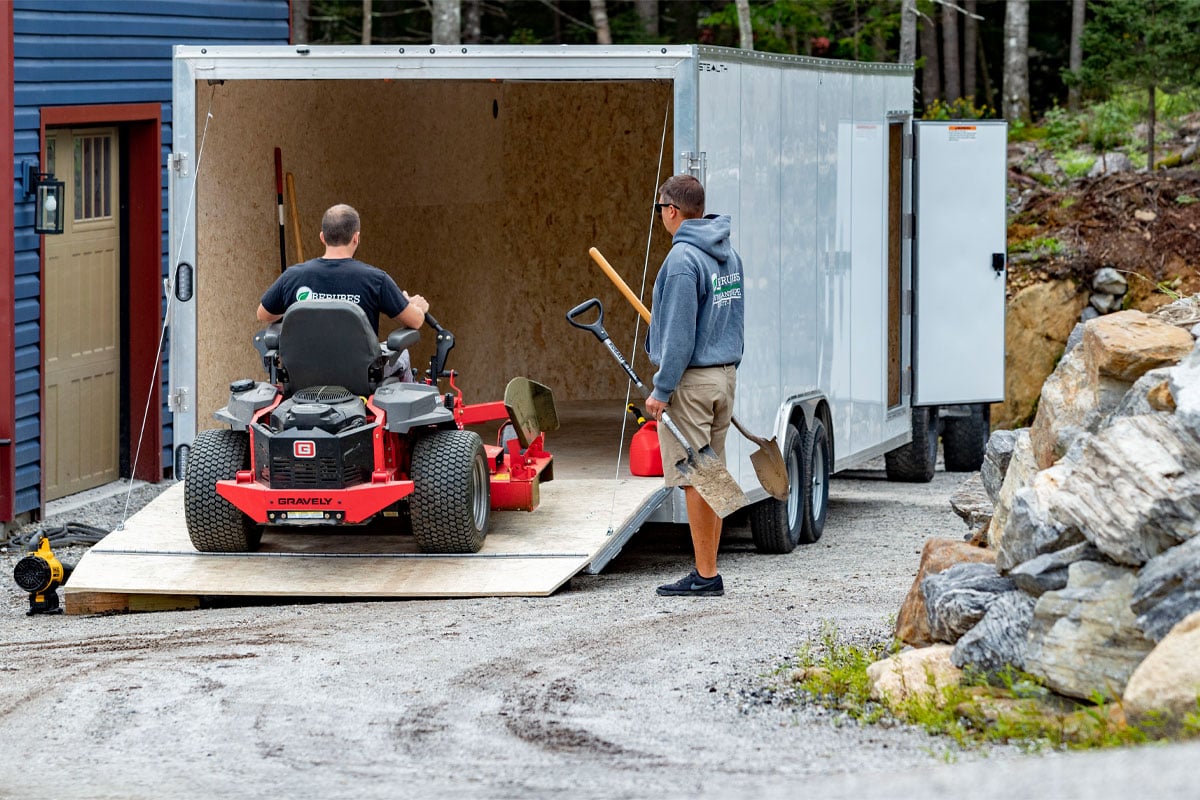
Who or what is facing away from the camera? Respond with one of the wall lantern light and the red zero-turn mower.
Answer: the red zero-turn mower

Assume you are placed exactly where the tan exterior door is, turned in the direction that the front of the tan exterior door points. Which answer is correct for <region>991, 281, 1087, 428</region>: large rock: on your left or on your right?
on your left

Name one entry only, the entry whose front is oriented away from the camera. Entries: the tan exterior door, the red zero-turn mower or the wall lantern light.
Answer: the red zero-turn mower

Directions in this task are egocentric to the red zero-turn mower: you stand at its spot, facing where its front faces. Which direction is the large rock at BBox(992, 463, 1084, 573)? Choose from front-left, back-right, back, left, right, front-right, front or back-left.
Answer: back-right

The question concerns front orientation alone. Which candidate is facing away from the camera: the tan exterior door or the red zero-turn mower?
the red zero-turn mower

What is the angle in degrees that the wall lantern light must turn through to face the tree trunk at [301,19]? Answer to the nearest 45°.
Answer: approximately 135° to its left

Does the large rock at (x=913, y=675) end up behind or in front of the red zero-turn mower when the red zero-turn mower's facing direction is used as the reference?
behind

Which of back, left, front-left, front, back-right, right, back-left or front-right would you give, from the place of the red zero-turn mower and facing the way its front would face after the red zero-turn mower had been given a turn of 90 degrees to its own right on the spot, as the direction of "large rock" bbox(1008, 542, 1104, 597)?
front-right

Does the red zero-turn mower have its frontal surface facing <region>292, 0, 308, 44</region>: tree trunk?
yes

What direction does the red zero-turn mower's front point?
away from the camera
